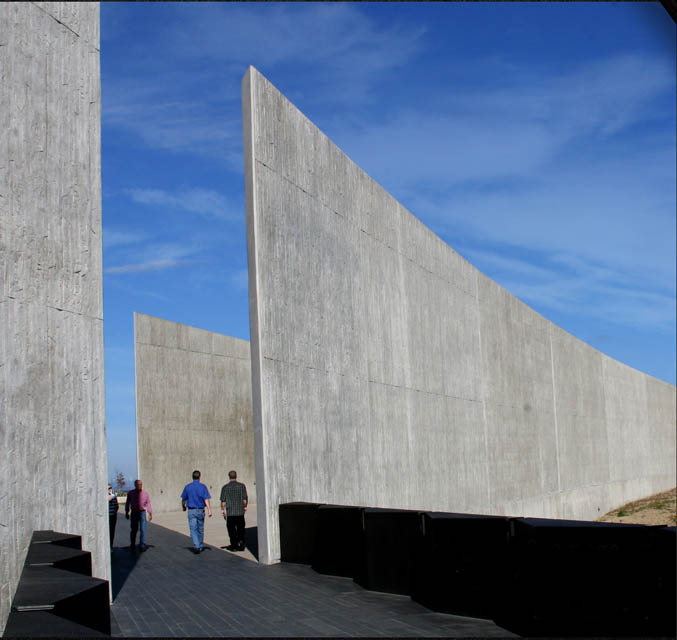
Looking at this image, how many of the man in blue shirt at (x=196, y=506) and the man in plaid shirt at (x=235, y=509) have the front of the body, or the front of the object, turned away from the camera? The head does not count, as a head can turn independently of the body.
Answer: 2

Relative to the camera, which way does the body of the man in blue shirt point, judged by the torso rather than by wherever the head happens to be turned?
away from the camera

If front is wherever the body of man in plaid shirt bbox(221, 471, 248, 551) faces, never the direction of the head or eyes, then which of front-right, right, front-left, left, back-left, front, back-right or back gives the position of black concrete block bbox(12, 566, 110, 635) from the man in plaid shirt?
back

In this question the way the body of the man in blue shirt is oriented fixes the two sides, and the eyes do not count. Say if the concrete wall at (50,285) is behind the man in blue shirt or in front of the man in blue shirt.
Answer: behind

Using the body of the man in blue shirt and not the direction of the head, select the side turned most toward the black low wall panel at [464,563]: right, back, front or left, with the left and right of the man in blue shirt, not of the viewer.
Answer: back

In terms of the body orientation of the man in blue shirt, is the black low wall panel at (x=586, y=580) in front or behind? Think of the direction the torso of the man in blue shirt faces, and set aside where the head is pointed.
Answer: behind

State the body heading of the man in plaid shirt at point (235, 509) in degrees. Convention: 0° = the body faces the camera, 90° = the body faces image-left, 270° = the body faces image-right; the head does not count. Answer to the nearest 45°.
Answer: approximately 180°

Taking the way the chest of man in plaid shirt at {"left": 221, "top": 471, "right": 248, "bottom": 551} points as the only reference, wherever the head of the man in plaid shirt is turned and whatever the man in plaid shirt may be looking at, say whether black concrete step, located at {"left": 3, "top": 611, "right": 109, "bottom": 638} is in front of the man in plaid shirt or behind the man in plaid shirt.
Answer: behind

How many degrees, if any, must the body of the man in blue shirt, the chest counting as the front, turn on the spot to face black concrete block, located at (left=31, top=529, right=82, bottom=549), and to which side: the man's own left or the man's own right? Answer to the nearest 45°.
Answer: approximately 180°

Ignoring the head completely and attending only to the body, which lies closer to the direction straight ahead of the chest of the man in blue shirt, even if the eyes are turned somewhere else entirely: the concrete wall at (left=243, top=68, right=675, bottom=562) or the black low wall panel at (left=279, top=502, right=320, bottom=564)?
the concrete wall

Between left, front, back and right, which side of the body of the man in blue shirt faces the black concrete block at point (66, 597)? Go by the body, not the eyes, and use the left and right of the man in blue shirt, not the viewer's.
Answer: back

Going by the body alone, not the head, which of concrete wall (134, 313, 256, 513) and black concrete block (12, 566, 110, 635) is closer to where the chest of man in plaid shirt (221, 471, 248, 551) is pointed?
the concrete wall
